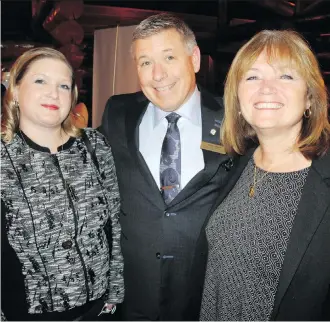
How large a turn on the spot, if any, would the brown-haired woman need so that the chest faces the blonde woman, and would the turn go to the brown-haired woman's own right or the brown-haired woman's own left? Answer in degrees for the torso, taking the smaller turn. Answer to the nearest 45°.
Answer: approximately 45° to the brown-haired woman's own right

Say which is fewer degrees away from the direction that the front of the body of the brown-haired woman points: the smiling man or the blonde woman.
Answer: the blonde woman

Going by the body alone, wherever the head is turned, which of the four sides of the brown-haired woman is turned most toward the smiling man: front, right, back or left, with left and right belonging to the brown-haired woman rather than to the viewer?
right

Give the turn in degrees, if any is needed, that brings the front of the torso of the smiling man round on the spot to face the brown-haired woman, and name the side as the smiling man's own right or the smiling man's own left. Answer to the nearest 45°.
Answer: approximately 45° to the smiling man's own left

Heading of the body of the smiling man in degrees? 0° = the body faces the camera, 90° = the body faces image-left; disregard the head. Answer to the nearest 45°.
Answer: approximately 0°
